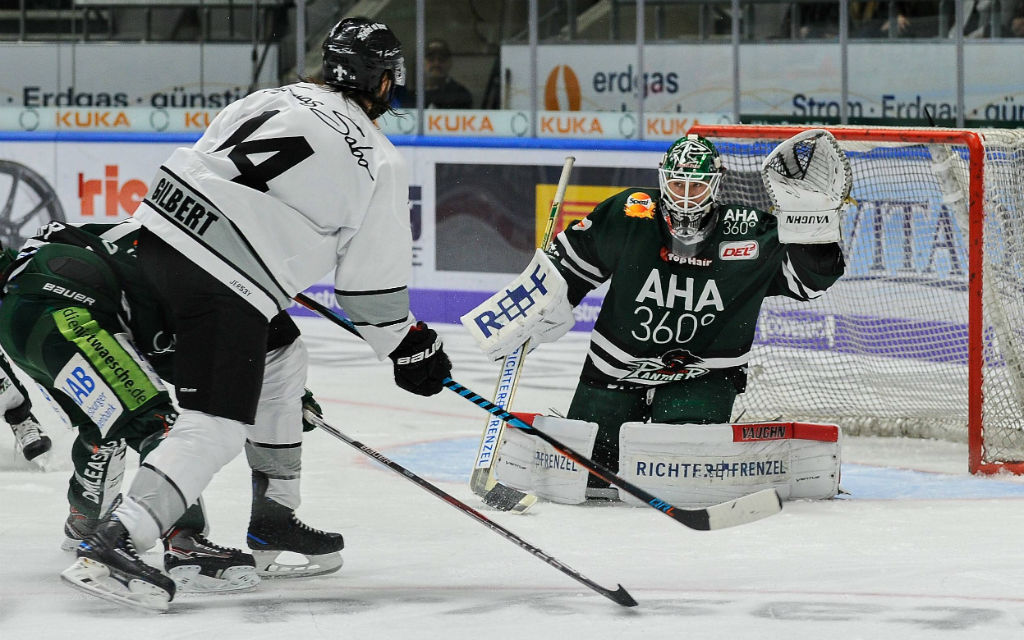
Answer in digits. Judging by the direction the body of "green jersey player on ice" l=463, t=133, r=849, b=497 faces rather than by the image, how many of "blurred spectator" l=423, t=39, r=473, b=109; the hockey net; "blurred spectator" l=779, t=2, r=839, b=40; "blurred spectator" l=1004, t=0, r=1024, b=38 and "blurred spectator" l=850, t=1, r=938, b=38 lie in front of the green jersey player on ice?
0

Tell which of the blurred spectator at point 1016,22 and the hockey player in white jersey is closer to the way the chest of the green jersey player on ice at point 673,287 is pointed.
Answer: the hockey player in white jersey

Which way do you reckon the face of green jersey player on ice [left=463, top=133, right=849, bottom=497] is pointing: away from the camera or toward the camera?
toward the camera

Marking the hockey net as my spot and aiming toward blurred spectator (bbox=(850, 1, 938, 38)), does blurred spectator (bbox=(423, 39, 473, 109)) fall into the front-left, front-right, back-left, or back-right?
front-left

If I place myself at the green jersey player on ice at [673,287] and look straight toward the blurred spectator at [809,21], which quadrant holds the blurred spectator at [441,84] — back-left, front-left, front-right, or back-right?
front-left

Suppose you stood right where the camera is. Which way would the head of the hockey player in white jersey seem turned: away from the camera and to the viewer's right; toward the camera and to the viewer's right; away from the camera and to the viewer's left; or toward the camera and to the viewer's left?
away from the camera and to the viewer's right

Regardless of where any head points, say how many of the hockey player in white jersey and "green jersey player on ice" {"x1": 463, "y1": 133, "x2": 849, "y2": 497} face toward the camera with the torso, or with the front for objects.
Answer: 1

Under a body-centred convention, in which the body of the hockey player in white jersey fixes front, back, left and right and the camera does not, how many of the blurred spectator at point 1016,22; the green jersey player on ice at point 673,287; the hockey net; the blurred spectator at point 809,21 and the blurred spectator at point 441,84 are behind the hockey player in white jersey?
0

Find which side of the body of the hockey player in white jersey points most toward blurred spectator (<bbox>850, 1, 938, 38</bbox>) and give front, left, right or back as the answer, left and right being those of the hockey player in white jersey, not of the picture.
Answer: front

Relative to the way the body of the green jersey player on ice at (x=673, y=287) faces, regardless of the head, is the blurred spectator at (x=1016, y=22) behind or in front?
behind

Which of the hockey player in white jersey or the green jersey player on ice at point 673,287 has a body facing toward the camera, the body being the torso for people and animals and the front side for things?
the green jersey player on ice

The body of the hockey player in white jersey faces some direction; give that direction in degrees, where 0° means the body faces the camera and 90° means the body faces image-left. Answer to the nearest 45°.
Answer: approximately 225°

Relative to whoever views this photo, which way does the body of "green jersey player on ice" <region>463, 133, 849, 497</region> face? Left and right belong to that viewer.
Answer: facing the viewer

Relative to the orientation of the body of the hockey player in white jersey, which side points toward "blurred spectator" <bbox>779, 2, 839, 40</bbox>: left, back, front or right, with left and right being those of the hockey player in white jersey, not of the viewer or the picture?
front

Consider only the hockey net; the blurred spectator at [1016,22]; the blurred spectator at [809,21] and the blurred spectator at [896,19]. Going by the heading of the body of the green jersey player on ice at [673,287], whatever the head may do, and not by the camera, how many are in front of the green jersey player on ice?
0

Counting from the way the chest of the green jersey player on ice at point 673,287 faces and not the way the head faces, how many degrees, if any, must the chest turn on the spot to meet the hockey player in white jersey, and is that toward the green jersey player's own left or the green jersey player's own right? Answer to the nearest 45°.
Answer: approximately 45° to the green jersey player's own right
